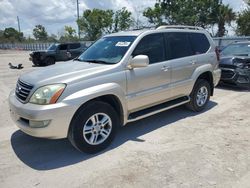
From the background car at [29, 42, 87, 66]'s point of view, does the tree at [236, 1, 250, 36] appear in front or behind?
behind

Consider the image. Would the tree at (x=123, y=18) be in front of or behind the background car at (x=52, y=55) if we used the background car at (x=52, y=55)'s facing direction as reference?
behind

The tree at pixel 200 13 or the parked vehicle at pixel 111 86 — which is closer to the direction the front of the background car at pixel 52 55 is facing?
the parked vehicle

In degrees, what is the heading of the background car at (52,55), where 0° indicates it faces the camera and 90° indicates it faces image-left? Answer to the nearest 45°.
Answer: approximately 45°

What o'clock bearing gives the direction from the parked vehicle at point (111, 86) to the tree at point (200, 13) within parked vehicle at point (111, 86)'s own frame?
The tree is roughly at 5 o'clock from the parked vehicle.

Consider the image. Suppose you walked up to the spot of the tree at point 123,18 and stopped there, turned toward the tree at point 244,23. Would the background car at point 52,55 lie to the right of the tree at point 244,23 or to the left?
right

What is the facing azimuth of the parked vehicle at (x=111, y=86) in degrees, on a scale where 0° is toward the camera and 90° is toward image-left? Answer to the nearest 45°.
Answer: approximately 45°

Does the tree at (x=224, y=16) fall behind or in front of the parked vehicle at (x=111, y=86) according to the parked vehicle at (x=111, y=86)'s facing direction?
behind

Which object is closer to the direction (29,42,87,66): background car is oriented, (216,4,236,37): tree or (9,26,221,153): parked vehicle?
the parked vehicle
